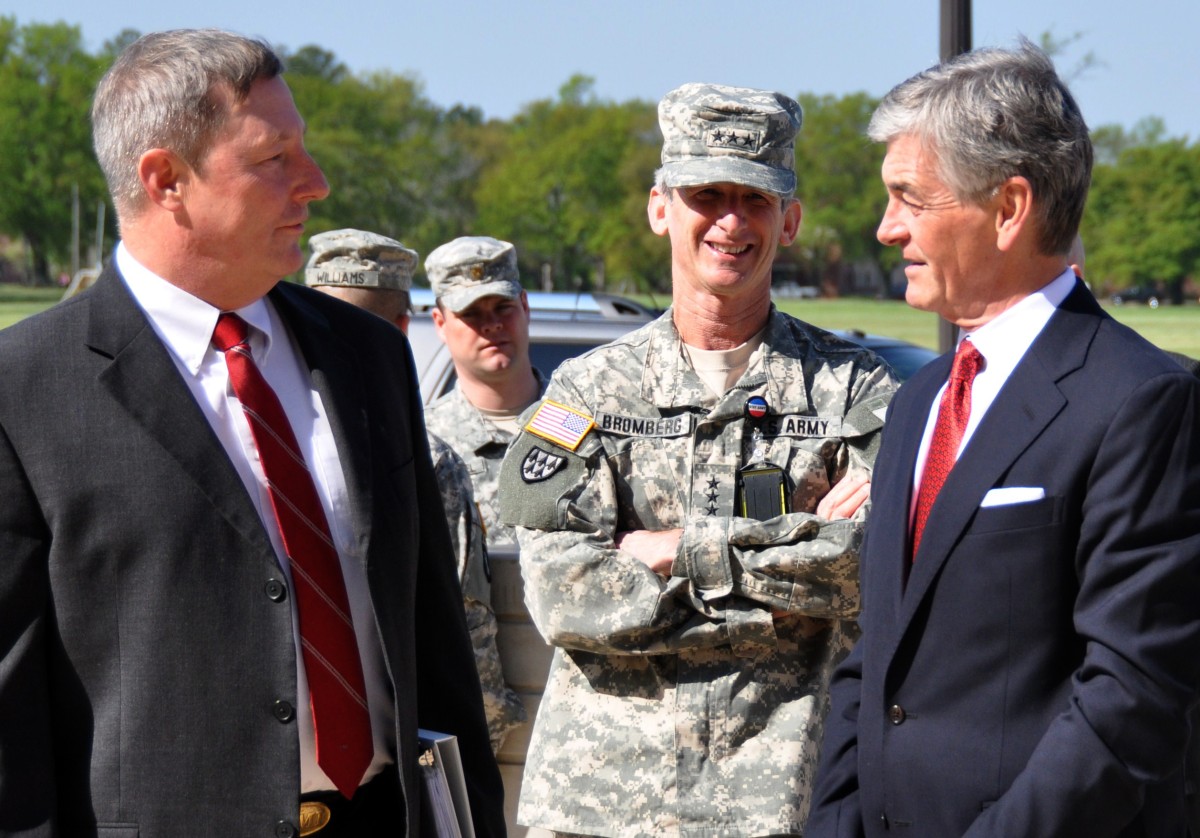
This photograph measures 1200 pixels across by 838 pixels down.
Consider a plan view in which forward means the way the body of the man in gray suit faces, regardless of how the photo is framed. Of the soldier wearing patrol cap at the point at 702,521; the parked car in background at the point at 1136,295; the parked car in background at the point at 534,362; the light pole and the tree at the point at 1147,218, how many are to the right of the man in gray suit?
0

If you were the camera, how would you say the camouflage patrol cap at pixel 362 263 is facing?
facing away from the viewer and to the right of the viewer

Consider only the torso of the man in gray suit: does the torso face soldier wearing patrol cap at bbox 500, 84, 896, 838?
no

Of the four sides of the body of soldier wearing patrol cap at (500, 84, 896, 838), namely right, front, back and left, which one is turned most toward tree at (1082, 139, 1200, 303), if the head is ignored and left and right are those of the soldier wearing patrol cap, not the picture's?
back

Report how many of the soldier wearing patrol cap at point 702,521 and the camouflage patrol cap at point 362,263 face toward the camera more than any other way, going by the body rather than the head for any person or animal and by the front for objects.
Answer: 1

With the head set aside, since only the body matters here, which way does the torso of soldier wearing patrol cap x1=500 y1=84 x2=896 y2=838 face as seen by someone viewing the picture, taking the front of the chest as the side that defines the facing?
toward the camera

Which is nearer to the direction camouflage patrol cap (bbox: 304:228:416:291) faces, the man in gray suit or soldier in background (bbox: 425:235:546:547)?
the soldier in background

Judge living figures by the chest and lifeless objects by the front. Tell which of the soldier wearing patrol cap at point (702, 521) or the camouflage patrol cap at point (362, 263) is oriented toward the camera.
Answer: the soldier wearing patrol cap

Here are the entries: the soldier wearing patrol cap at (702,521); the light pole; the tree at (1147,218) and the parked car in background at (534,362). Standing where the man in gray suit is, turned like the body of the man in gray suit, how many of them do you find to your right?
0

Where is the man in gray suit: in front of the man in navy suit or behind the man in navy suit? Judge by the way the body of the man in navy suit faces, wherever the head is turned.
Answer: in front

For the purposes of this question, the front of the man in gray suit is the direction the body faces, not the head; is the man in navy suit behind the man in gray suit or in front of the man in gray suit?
in front

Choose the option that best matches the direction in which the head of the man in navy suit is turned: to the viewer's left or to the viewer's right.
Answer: to the viewer's left

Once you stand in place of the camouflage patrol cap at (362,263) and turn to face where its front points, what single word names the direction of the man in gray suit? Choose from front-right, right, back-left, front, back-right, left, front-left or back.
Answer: back-right

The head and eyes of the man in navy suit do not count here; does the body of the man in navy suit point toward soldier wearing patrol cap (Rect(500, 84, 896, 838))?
no

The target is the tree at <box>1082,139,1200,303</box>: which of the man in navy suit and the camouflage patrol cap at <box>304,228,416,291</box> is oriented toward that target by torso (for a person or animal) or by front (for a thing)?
the camouflage patrol cap

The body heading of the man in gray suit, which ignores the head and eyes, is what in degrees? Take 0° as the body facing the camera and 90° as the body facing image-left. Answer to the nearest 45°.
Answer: approximately 315°
